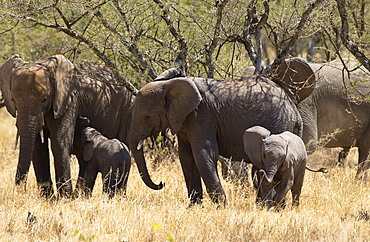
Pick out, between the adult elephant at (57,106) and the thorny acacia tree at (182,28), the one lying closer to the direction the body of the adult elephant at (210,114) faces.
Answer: the adult elephant

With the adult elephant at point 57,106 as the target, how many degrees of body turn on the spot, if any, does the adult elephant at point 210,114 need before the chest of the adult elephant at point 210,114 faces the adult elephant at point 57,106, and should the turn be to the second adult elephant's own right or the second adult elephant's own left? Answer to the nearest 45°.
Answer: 0° — it already faces it

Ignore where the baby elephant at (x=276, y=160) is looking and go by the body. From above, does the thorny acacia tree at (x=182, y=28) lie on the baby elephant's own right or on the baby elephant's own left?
on the baby elephant's own right

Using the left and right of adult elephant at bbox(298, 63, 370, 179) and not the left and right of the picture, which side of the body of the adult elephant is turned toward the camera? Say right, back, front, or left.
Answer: left

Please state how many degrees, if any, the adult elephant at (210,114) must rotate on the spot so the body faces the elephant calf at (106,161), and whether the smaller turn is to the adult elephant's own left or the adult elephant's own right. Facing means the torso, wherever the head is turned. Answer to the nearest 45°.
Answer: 0° — it already faces it

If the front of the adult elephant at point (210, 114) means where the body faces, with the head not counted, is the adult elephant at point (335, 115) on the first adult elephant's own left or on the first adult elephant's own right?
on the first adult elephant's own right

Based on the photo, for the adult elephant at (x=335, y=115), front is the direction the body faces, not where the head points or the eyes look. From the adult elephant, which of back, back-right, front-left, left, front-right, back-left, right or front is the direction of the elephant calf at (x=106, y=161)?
front-left

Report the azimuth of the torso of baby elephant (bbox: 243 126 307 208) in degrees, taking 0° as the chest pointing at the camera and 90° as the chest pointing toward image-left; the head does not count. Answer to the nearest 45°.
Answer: approximately 45°

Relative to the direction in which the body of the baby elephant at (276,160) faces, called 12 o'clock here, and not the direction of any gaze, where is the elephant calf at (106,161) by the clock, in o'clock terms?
The elephant calf is roughly at 2 o'clock from the baby elephant.

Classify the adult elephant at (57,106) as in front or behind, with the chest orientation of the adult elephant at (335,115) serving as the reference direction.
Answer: in front

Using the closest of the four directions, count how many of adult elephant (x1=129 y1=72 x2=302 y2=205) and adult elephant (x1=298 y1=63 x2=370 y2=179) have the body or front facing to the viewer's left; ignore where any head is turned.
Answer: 2

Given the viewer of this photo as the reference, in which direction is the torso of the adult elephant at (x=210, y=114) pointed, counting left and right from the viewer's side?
facing to the left of the viewer
